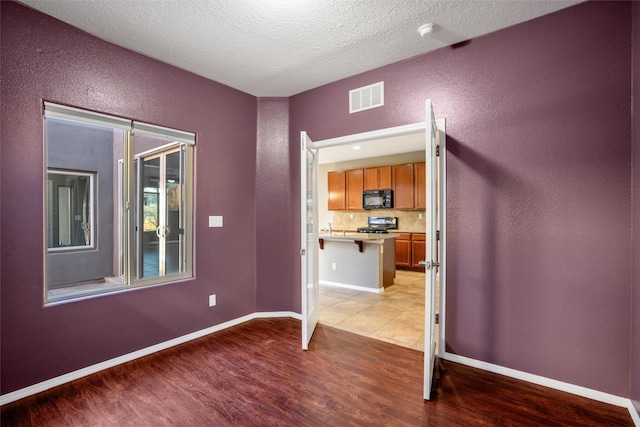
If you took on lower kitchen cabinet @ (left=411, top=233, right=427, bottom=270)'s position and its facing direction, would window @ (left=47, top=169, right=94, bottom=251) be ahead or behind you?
ahead

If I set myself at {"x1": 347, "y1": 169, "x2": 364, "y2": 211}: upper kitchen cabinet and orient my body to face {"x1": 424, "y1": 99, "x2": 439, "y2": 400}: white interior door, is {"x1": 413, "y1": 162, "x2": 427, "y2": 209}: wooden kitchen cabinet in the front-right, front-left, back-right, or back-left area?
front-left

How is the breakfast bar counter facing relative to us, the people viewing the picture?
facing the viewer and to the left of the viewer

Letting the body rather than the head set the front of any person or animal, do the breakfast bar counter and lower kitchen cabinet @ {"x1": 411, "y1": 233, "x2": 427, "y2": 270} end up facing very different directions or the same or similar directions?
same or similar directions

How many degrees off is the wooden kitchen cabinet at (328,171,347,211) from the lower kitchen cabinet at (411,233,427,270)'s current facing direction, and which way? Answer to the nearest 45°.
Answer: approximately 45° to its right

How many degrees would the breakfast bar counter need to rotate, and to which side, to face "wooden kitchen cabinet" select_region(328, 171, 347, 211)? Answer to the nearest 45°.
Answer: approximately 135° to its right

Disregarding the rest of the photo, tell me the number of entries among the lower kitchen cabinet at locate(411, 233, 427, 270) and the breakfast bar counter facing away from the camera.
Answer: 0

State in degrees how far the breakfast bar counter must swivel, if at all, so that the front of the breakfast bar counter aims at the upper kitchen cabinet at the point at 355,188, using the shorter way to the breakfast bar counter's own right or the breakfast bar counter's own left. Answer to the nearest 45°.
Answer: approximately 135° to the breakfast bar counter's own right

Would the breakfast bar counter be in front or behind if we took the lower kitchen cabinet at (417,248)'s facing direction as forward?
in front

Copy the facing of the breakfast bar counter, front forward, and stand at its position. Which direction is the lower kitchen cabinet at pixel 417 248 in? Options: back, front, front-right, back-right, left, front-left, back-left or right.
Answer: back

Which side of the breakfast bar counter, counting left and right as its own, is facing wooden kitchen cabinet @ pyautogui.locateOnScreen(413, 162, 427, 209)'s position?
back
